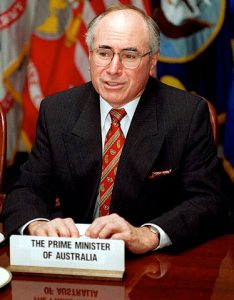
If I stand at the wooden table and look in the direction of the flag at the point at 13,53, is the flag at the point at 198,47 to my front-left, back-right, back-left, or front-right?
front-right

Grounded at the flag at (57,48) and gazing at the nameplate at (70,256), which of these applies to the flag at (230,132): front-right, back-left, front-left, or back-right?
front-left

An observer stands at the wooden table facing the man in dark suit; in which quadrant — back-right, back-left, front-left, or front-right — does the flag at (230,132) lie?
front-right

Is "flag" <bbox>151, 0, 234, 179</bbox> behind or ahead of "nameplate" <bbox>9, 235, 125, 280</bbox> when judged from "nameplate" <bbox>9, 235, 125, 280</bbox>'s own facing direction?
behind

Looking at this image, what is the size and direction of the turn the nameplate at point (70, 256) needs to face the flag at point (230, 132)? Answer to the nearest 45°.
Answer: approximately 135° to its left

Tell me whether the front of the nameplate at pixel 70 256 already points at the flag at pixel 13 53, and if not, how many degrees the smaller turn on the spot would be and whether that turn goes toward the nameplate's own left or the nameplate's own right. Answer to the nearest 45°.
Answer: approximately 180°

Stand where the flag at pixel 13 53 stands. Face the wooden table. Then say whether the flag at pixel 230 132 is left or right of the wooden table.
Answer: left

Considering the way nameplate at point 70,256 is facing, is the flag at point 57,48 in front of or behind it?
behind

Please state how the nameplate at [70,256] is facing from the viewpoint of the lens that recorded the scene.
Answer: facing the viewer
